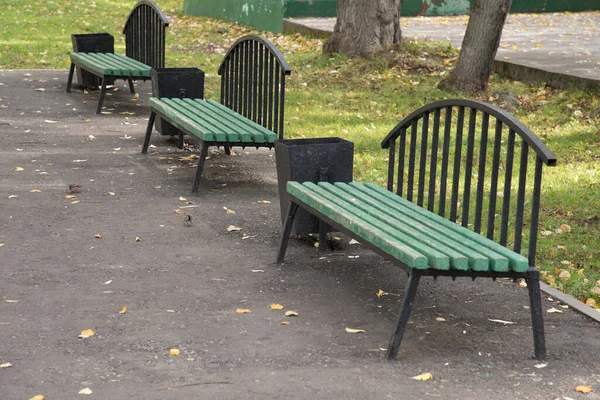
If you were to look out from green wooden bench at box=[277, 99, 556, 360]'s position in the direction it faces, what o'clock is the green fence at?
The green fence is roughly at 4 o'clock from the green wooden bench.

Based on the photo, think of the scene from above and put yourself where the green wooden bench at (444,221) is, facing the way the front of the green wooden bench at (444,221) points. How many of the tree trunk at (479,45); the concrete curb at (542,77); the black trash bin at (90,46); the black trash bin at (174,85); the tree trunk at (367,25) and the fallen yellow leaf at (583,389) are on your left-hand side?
1

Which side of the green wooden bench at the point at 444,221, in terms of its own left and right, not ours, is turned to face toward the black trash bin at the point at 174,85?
right

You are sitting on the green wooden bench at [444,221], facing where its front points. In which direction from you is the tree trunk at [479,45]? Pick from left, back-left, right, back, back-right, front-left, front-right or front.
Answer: back-right

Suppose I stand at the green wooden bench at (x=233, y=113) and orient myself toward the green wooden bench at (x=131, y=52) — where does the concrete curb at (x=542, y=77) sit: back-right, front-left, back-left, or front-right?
front-right

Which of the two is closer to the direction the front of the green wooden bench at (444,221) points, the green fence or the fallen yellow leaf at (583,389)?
the fallen yellow leaf

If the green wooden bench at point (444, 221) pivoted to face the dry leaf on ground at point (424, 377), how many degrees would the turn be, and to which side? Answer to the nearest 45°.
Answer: approximately 45° to its left

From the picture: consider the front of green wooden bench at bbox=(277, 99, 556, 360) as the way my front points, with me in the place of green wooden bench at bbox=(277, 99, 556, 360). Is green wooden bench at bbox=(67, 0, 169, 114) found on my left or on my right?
on my right

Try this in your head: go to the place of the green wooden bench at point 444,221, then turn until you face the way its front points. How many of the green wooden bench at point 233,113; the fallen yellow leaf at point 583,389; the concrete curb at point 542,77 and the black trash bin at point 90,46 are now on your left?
1

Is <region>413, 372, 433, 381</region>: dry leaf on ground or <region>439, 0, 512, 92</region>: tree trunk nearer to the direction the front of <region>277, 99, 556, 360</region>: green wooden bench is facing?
the dry leaf on ground

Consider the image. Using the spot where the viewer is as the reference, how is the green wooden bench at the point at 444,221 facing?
facing the viewer and to the left of the viewer

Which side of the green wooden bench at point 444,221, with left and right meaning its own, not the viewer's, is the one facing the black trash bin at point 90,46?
right

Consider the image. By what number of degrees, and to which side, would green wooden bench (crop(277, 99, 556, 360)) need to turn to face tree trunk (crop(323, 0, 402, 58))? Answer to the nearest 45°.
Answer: approximately 135° to its right

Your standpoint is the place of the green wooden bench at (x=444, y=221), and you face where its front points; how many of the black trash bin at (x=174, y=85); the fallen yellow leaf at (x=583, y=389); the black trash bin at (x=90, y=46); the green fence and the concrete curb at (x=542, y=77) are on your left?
1

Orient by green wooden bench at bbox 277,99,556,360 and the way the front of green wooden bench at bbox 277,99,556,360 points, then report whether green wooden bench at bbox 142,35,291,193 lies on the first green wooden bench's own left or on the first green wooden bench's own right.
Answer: on the first green wooden bench's own right

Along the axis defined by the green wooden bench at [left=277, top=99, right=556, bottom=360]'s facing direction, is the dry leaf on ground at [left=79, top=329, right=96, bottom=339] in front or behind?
in front

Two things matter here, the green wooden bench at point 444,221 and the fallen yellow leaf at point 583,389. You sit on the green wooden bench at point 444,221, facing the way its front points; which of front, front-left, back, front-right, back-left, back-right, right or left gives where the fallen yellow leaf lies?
left
